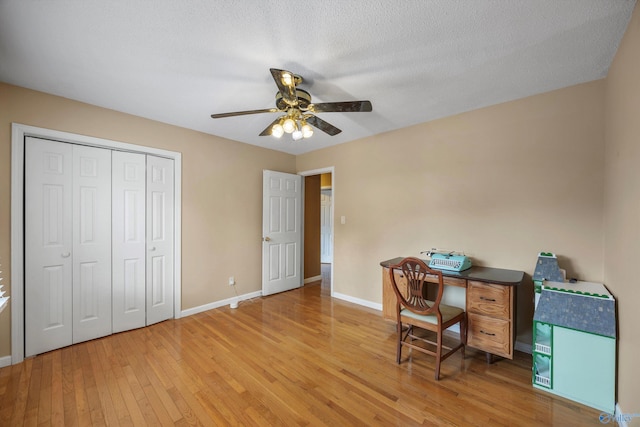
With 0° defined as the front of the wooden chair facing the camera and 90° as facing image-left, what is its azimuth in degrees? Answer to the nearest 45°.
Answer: approximately 225°

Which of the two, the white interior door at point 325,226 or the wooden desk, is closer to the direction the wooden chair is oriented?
the wooden desk

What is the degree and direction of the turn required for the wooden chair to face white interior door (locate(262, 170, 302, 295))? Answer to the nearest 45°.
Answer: approximately 90° to its left

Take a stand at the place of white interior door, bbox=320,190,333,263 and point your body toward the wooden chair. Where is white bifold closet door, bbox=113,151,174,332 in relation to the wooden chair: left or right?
right

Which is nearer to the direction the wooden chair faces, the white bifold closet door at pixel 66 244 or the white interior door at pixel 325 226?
the white interior door

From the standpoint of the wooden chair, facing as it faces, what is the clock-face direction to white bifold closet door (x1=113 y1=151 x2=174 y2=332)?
The white bifold closet door is roughly at 7 o'clock from the wooden chair.

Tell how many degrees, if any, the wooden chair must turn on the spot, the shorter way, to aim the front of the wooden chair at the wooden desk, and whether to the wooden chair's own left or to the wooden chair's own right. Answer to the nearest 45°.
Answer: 0° — it already faces it

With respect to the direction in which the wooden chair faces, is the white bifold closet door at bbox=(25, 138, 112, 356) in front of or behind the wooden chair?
behind

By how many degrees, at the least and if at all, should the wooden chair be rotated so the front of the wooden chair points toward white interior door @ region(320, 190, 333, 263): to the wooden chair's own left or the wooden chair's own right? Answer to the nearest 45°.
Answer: approximately 90° to the wooden chair's own left
